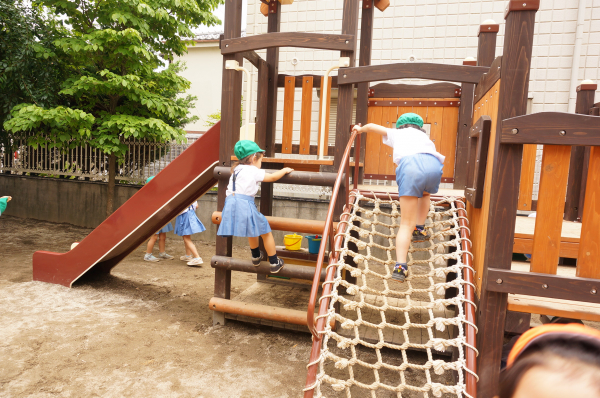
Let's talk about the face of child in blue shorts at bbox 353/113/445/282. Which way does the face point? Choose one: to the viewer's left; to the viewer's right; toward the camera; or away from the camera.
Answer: away from the camera

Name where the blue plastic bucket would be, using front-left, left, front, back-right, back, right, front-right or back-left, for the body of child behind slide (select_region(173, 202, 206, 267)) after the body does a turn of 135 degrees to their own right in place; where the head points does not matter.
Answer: right

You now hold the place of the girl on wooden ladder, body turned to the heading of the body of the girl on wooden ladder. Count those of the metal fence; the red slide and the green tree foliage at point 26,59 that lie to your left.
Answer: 3

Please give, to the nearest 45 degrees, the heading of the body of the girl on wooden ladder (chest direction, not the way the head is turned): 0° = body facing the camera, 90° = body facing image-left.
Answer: approximately 225°

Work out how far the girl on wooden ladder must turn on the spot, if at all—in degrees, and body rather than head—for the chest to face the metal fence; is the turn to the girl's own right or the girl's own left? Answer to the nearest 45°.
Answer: approximately 90° to the girl's own left
